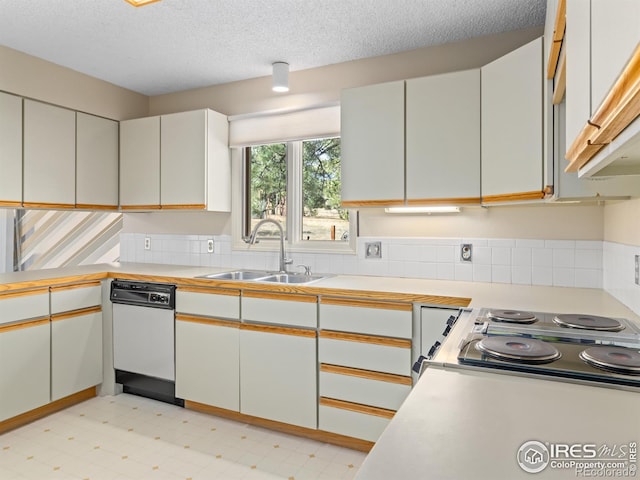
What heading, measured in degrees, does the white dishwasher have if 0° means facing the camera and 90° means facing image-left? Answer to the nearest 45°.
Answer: approximately 45°

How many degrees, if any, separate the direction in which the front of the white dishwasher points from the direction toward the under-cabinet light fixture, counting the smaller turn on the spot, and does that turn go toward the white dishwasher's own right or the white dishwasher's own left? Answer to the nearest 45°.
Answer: approximately 90° to the white dishwasher's own left

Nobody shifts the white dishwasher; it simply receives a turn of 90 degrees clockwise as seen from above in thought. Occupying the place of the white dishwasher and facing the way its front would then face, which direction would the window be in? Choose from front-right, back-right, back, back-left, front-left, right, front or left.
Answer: back-right

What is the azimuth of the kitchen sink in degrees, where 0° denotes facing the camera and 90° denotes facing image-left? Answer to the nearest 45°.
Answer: approximately 45°
